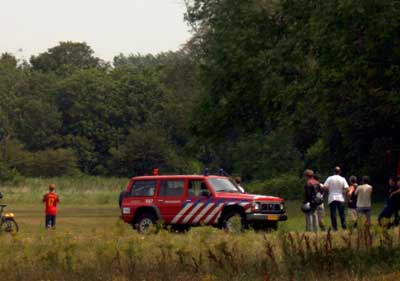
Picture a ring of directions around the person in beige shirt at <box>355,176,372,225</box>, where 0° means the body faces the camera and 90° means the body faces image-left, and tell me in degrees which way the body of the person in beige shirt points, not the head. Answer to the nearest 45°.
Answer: approximately 180°

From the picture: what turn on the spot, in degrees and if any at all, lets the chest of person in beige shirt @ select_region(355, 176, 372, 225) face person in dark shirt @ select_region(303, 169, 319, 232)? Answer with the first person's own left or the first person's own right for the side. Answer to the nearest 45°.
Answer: approximately 90° to the first person's own left
